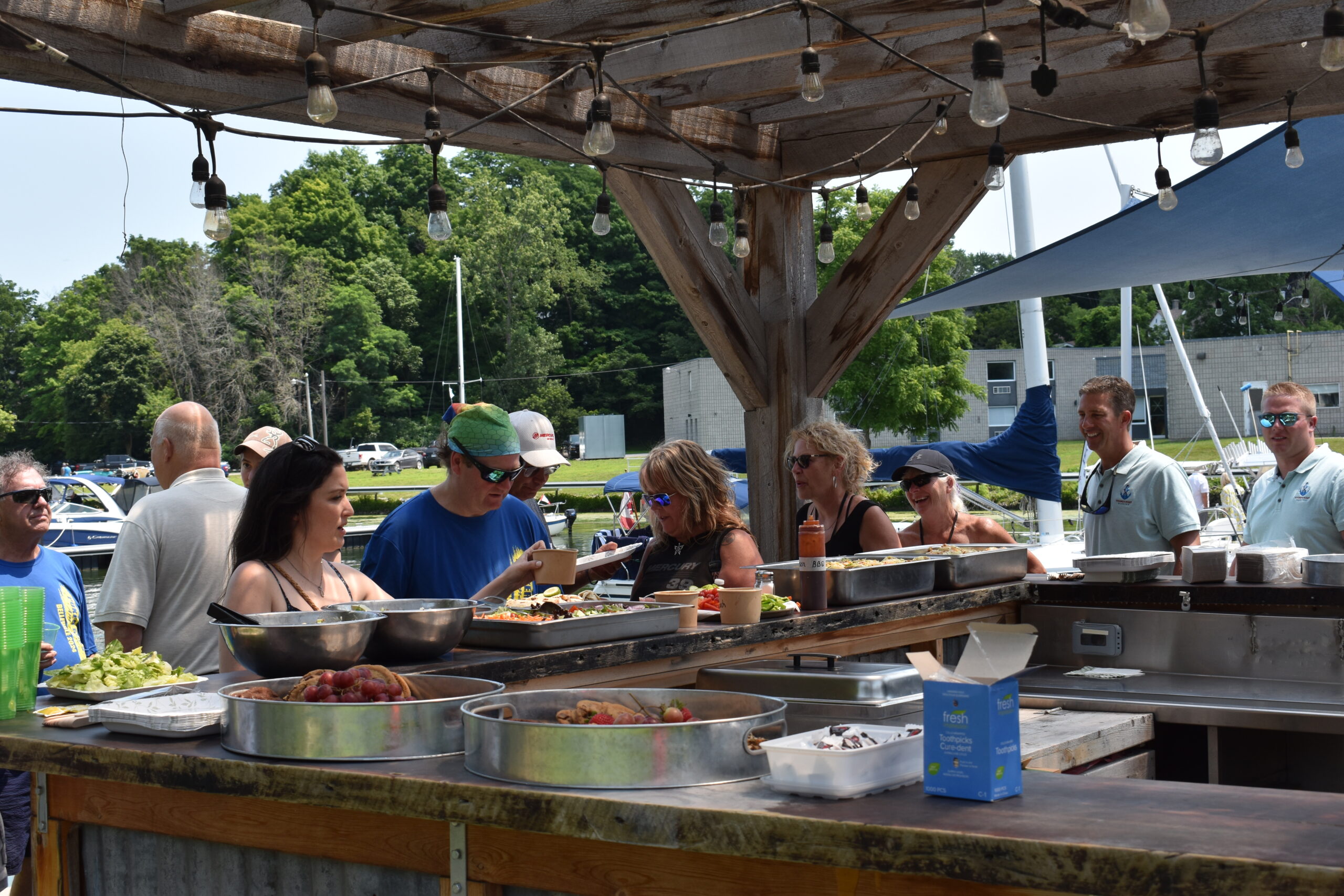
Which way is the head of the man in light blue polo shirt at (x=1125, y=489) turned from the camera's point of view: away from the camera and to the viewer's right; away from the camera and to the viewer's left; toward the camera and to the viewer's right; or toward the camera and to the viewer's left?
toward the camera and to the viewer's left

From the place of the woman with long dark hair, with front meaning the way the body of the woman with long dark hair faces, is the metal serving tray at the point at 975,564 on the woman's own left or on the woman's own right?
on the woman's own left

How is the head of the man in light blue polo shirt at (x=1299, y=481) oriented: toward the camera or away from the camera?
toward the camera

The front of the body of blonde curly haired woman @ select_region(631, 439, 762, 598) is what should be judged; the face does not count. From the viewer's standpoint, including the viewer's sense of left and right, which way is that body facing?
facing the viewer and to the left of the viewer

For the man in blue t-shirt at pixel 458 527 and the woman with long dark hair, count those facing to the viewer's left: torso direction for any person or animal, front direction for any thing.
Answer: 0

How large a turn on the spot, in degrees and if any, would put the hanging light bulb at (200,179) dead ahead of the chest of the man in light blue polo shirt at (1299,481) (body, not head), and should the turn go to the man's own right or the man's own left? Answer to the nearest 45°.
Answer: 0° — they already face it

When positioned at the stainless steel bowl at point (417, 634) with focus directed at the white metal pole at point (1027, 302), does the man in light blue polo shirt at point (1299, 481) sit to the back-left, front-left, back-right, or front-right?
front-right

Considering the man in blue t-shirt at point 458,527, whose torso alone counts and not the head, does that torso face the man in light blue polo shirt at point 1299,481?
no

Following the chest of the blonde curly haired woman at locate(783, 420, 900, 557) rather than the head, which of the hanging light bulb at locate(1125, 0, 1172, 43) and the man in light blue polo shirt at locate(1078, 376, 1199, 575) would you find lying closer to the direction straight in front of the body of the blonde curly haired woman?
the hanging light bulb

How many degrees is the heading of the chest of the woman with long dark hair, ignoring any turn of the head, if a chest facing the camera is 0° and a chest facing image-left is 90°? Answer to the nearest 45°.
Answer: approximately 315°

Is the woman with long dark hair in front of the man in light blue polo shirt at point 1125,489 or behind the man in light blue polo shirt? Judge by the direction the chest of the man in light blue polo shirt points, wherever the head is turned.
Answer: in front

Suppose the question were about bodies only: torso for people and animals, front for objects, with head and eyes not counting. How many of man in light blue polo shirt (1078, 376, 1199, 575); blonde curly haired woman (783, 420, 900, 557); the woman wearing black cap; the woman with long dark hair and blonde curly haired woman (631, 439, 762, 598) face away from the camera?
0

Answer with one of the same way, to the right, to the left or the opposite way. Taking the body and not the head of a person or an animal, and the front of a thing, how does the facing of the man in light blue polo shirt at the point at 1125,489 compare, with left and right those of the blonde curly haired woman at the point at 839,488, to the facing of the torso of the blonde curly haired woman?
the same way

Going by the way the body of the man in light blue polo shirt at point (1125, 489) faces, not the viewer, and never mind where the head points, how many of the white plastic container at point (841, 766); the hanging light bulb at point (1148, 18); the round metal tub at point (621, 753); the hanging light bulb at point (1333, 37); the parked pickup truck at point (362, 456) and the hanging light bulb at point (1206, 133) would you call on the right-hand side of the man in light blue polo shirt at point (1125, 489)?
1

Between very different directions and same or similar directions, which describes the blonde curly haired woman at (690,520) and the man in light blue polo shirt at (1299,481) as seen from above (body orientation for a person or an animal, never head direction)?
same or similar directions
